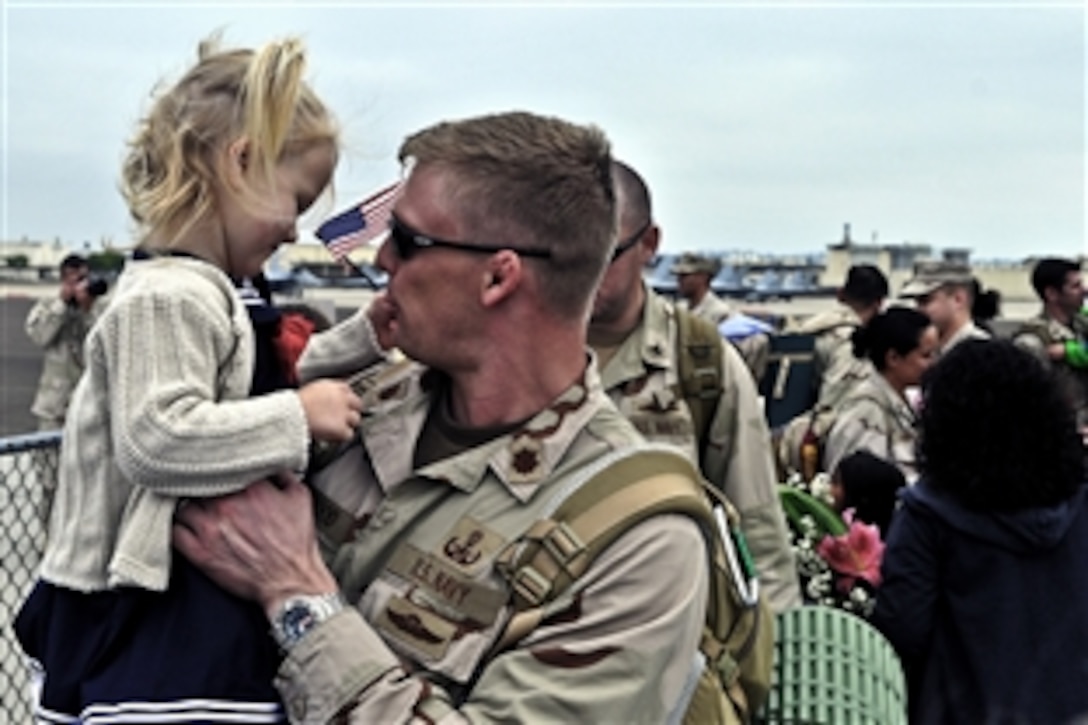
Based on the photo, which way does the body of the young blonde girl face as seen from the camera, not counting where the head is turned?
to the viewer's right

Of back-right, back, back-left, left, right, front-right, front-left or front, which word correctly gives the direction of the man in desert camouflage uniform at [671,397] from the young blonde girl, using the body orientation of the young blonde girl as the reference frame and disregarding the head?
front-left

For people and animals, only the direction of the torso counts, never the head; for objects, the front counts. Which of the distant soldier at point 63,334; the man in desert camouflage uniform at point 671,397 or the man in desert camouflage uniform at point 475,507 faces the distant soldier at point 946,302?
the distant soldier at point 63,334

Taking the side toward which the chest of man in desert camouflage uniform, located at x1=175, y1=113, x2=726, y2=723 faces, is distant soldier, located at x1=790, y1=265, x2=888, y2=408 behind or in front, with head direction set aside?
behind

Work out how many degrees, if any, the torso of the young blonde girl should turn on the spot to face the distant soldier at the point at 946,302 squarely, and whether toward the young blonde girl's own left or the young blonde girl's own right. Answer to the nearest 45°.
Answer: approximately 45° to the young blonde girl's own left

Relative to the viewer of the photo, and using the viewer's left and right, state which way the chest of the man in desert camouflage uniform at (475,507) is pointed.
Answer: facing the viewer and to the left of the viewer

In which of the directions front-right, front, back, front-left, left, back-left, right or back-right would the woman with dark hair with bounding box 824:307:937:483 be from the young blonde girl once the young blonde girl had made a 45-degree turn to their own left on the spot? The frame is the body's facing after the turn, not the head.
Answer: front

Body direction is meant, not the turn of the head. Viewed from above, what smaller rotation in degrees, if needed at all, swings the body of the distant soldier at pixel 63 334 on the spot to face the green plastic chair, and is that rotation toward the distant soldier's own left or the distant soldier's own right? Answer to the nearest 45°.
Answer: approximately 45° to the distant soldier's own right
